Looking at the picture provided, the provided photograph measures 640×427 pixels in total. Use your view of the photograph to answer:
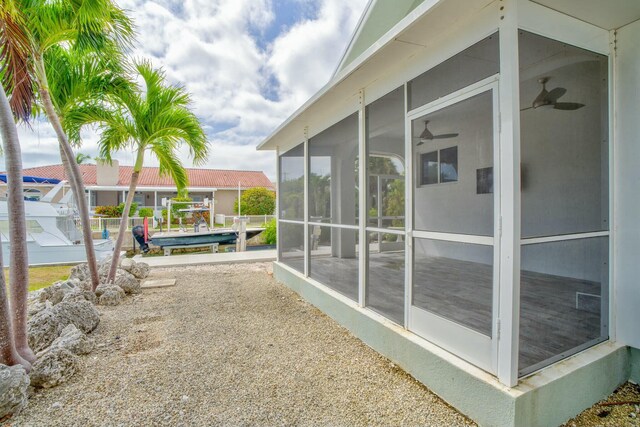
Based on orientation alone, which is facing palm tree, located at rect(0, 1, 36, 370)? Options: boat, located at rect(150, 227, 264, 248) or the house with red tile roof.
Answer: the house with red tile roof

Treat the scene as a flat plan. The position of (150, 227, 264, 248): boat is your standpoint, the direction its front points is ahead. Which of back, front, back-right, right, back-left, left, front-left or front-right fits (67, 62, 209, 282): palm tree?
right

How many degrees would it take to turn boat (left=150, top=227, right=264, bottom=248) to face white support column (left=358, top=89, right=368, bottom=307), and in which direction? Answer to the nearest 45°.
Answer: approximately 90° to its right

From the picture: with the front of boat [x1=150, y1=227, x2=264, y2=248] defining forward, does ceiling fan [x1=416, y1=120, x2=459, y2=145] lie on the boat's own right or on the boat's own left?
on the boat's own right

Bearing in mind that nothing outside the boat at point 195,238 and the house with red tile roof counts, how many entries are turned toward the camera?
1

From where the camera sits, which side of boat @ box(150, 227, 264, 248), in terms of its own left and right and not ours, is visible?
right

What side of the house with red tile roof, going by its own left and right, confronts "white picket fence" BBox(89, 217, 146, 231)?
front

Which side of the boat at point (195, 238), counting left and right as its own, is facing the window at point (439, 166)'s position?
right

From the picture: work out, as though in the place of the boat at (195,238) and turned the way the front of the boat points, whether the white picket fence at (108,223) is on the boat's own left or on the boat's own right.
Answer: on the boat's own left

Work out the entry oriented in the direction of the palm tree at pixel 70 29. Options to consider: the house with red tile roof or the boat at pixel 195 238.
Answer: the house with red tile roof

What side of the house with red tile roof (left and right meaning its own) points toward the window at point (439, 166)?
front

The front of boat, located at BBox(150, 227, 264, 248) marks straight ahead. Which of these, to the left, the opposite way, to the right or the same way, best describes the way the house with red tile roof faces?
to the right

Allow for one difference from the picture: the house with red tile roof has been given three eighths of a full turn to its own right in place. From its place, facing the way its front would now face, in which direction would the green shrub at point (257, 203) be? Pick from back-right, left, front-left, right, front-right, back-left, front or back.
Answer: back

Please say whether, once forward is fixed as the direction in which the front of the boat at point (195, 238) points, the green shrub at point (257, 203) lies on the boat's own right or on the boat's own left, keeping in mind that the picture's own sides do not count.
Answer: on the boat's own left

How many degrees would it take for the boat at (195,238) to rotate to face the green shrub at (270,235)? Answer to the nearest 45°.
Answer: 0° — it already faces it
